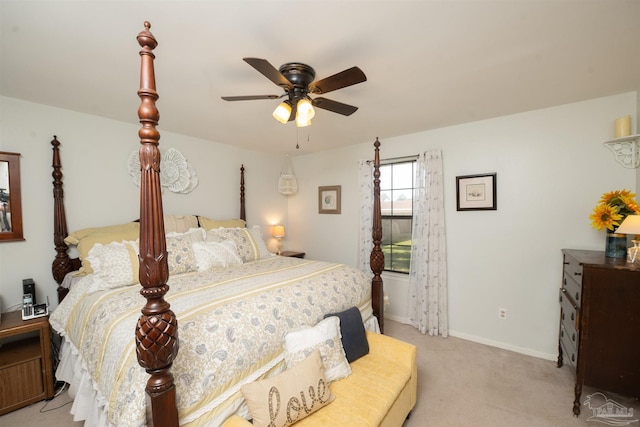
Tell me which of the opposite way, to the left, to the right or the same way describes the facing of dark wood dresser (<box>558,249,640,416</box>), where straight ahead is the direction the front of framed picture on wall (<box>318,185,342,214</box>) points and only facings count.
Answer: to the right

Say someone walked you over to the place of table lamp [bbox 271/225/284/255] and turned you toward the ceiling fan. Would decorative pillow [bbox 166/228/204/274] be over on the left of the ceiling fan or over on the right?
right

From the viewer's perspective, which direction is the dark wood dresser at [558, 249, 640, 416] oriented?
to the viewer's left

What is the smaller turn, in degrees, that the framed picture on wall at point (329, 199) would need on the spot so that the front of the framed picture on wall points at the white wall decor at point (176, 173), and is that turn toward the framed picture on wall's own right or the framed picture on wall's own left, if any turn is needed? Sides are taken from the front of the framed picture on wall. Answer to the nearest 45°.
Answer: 0° — it already faces it

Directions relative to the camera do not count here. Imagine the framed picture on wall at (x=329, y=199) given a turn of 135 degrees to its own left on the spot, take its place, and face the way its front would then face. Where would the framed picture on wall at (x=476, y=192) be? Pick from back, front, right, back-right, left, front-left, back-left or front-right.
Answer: front-right

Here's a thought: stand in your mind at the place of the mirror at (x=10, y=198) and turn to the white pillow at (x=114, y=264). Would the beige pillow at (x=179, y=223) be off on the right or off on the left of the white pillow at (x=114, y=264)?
left
